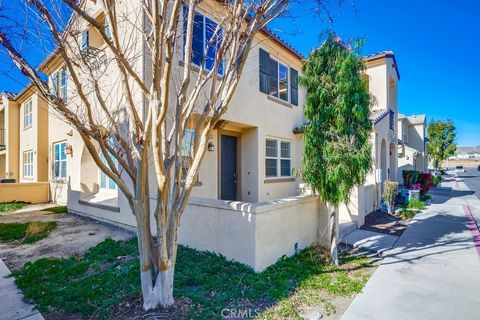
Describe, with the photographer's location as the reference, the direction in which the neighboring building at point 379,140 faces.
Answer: facing the viewer and to the right of the viewer

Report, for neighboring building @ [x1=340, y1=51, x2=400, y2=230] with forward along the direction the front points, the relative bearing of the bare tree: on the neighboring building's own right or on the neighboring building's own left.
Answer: on the neighboring building's own right

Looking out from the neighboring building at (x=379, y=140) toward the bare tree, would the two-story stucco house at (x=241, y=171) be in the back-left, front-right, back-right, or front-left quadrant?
front-right
